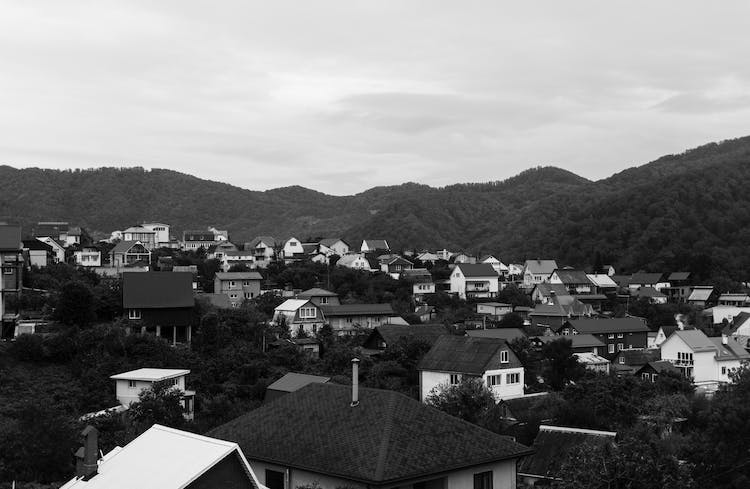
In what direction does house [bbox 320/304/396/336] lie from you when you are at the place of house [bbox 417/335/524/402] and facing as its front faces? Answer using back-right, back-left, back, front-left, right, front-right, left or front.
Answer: back

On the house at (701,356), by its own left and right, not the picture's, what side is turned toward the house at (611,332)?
right

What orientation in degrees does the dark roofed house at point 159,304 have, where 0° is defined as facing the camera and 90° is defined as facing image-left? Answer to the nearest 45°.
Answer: approximately 0°

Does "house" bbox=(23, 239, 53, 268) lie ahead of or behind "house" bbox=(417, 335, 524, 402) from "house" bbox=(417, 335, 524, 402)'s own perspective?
behind

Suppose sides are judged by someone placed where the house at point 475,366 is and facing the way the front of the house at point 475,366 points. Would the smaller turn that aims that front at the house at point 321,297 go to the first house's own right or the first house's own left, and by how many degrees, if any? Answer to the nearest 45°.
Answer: approximately 180°

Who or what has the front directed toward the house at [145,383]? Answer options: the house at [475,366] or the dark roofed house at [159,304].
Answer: the dark roofed house

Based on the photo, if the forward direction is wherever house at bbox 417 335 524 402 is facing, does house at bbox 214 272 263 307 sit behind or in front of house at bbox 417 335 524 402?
behind

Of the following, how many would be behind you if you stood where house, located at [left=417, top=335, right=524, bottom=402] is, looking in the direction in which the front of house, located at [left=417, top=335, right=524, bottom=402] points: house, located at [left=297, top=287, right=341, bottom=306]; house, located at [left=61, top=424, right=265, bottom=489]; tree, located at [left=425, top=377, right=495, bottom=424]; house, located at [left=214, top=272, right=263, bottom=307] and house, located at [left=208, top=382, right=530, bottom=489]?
2

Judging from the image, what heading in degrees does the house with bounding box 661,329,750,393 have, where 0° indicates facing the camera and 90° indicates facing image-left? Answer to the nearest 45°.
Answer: approximately 45°

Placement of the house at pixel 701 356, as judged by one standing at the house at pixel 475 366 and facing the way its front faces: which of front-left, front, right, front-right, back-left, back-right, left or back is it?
left
